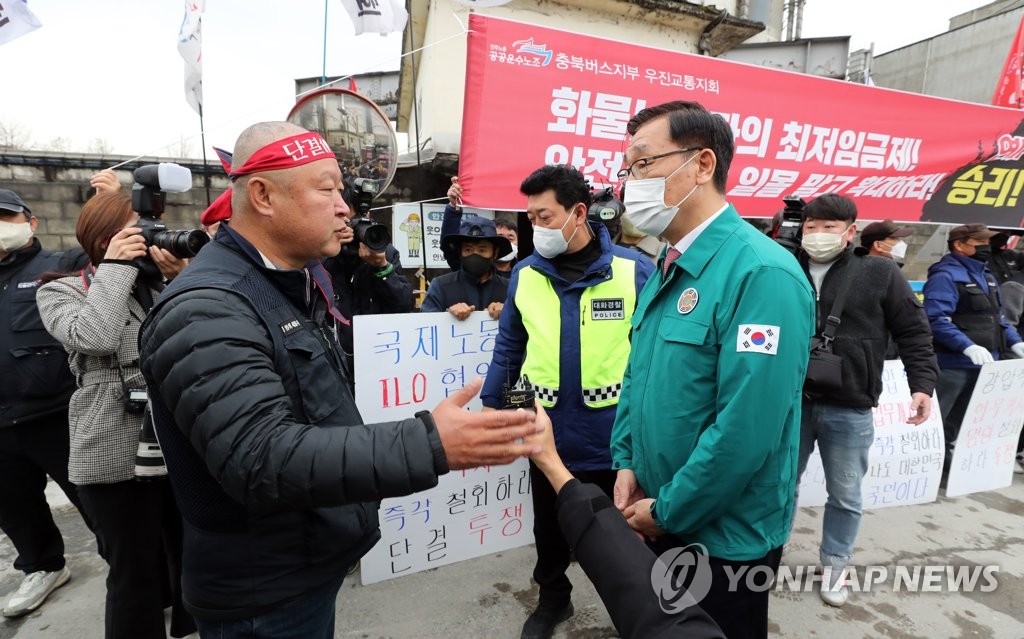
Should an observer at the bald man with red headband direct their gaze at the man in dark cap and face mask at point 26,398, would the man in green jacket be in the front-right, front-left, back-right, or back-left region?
back-right

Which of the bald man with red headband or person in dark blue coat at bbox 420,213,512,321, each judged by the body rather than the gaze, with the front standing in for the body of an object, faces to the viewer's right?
the bald man with red headband

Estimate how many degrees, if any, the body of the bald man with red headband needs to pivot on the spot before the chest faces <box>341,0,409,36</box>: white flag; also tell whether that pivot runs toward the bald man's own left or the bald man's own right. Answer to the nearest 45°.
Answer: approximately 90° to the bald man's own left

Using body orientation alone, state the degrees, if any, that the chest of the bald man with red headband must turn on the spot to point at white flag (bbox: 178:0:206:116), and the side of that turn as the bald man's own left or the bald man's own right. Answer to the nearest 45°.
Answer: approximately 90° to the bald man's own left

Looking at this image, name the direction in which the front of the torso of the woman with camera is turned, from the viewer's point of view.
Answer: to the viewer's right

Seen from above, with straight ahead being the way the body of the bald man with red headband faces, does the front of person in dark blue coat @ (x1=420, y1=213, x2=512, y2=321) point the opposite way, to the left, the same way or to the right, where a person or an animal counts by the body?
to the right

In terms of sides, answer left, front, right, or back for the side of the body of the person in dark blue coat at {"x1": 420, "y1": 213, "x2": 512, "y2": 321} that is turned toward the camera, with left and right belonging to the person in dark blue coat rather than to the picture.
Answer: front

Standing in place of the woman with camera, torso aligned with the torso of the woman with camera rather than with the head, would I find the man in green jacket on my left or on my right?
on my right

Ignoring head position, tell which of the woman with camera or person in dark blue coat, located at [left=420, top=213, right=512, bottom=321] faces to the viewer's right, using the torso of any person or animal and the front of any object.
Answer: the woman with camera

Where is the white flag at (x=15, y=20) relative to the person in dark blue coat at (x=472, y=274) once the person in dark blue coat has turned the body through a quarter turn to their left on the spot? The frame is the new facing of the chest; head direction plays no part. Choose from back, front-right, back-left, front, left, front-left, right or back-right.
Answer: back

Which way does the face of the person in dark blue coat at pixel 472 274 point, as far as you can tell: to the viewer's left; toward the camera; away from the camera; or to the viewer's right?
toward the camera

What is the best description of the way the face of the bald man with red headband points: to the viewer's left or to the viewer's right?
to the viewer's right

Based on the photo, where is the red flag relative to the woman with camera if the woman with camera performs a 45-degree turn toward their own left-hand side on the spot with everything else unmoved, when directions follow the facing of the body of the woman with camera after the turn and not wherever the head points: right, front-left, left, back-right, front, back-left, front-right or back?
front-right

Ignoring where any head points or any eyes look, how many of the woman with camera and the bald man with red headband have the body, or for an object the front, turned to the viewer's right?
2

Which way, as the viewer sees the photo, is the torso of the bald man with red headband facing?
to the viewer's right
